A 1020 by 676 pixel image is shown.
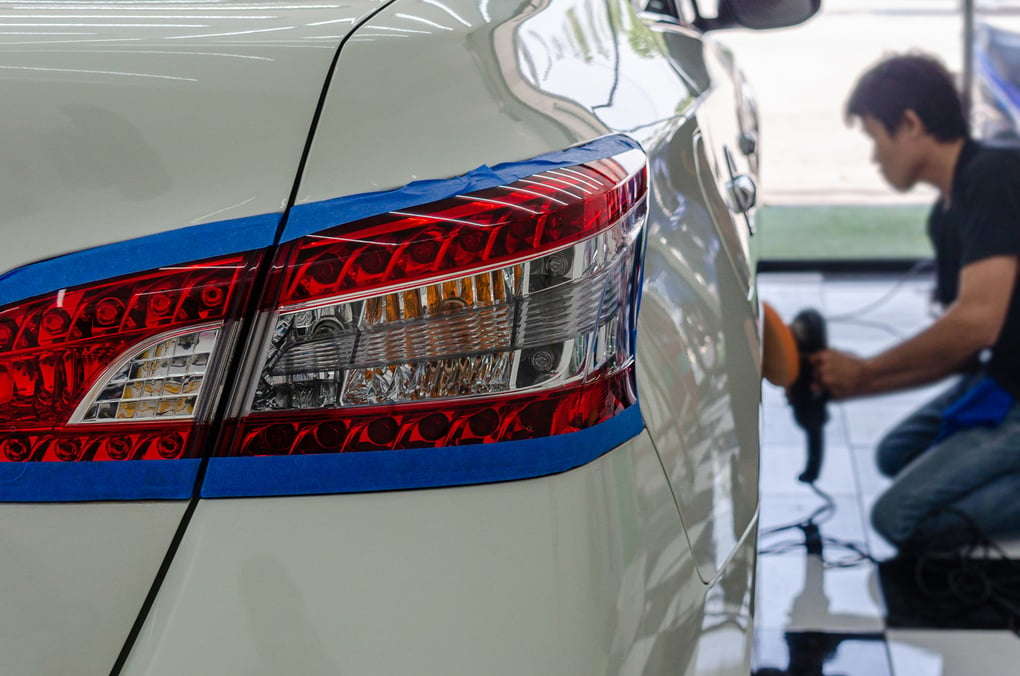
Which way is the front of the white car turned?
away from the camera

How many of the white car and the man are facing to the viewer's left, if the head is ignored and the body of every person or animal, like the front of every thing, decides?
1

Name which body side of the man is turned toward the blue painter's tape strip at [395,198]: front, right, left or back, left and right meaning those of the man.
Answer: left

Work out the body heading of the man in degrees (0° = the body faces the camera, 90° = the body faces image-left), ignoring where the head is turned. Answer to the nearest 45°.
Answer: approximately 90°

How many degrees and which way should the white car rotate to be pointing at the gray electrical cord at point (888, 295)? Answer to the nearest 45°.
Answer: approximately 45° to its right

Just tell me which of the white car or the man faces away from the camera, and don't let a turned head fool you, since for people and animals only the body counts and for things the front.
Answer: the white car

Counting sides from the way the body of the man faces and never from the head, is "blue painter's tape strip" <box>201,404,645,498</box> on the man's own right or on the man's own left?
on the man's own left

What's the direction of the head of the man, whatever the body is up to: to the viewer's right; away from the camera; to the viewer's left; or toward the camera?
to the viewer's left
